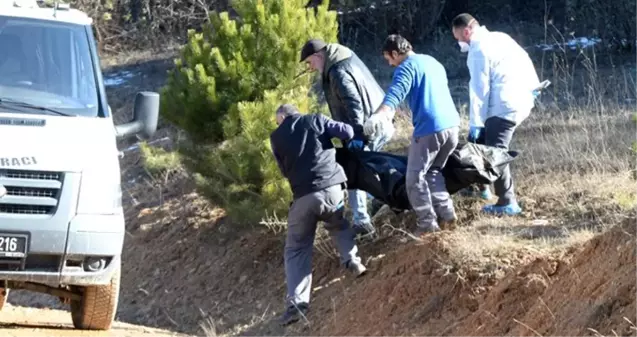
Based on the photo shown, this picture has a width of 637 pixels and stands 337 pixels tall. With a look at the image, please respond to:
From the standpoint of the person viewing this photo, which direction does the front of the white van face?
facing the viewer

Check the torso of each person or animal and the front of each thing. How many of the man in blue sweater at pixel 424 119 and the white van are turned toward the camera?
1

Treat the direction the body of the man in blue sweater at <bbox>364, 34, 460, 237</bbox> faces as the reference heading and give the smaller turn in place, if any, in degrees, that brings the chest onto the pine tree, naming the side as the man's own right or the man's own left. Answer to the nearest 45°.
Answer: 0° — they already face it

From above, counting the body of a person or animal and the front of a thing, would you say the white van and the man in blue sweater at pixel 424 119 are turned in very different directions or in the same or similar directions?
very different directions

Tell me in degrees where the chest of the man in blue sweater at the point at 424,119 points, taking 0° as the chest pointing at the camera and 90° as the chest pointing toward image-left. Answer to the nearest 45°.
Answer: approximately 135°

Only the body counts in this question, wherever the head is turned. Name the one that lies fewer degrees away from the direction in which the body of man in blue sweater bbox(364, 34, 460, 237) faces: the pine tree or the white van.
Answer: the pine tree

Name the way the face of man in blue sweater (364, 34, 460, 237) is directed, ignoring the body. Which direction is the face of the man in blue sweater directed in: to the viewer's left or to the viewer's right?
to the viewer's left

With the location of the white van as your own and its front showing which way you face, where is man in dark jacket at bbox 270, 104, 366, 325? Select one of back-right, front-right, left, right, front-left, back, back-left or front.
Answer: left

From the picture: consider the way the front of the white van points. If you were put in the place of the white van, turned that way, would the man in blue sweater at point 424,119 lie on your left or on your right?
on your left
